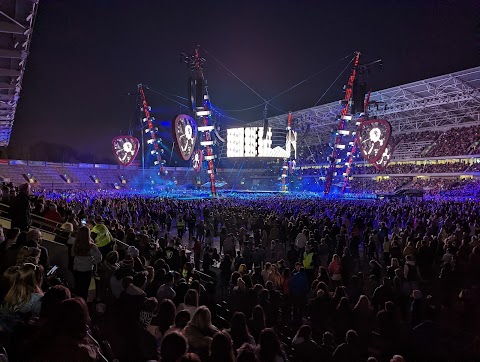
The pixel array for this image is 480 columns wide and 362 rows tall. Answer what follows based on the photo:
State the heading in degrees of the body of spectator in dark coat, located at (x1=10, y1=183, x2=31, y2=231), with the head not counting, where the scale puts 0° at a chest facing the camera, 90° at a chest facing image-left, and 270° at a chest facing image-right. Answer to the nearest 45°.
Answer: approximately 225°
